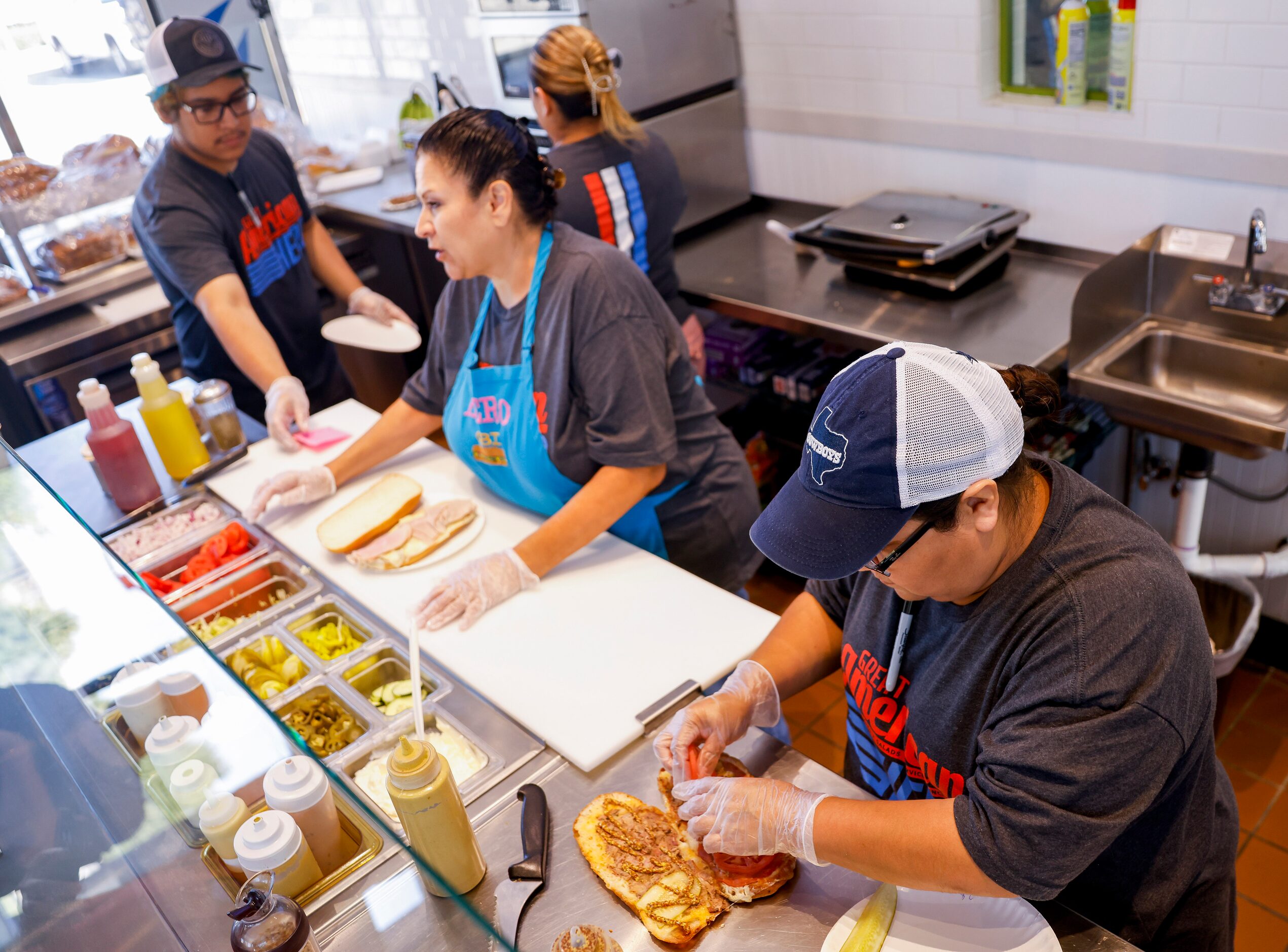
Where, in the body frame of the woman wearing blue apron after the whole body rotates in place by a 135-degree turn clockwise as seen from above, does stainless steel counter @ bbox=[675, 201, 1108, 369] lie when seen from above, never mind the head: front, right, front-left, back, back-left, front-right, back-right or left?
front-right

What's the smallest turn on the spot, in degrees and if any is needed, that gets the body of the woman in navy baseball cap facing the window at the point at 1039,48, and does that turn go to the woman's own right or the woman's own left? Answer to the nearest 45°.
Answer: approximately 135° to the woman's own right

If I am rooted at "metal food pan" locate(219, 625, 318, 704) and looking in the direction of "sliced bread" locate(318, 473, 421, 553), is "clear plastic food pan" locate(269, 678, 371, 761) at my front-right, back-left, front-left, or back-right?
back-right

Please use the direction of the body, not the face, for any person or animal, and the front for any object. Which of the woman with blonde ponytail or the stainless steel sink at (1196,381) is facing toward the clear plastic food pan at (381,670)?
the stainless steel sink

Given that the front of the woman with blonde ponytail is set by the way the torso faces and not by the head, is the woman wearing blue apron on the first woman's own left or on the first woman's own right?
on the first woman's own left
